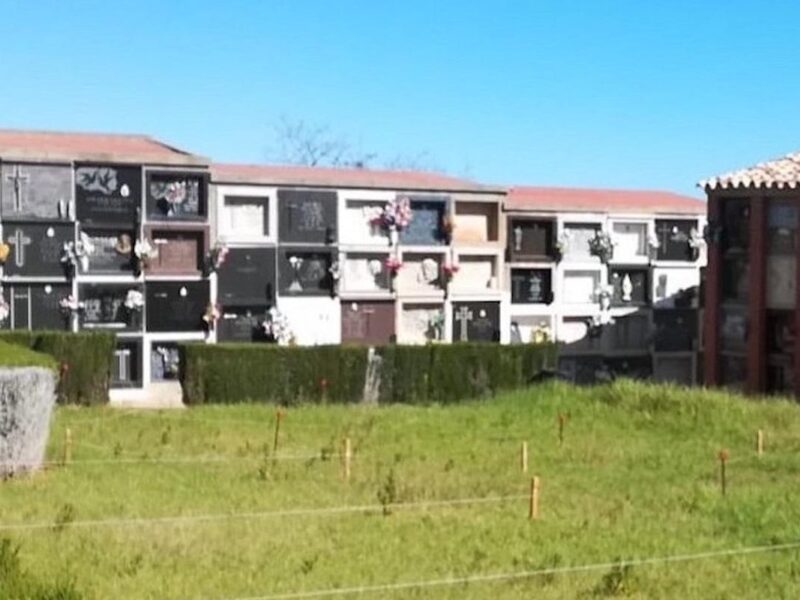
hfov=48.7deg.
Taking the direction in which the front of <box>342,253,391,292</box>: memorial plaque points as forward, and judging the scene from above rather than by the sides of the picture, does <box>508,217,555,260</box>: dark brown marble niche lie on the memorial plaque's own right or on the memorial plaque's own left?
on the memorial plaque's own left

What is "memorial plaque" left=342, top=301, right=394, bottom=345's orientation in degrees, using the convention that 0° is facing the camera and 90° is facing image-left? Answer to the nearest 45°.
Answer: approximately 0°

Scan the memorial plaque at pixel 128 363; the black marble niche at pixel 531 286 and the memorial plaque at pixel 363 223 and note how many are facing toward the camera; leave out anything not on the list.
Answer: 3

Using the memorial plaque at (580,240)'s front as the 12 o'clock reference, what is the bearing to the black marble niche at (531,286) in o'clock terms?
The black marble niche is roughly at 2 o'clock from the memorial plaque.
